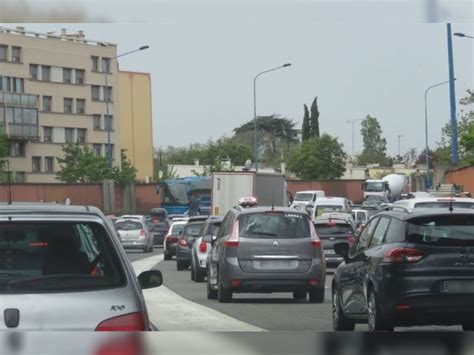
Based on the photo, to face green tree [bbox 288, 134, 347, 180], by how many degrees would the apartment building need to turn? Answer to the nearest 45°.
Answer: approximately 45° to its left

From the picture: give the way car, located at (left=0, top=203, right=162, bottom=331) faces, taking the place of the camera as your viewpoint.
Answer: facing away from the viewer

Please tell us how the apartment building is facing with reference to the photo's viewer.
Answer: facing the viewer and to the right of the viewer

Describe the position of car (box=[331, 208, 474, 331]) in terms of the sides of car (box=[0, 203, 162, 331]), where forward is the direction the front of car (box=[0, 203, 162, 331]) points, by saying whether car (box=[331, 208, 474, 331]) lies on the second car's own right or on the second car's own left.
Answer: on the second car's own right

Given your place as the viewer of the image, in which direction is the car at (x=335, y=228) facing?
facing away from the viewer

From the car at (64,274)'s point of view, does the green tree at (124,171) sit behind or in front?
in front

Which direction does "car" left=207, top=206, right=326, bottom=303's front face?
away from the camera
